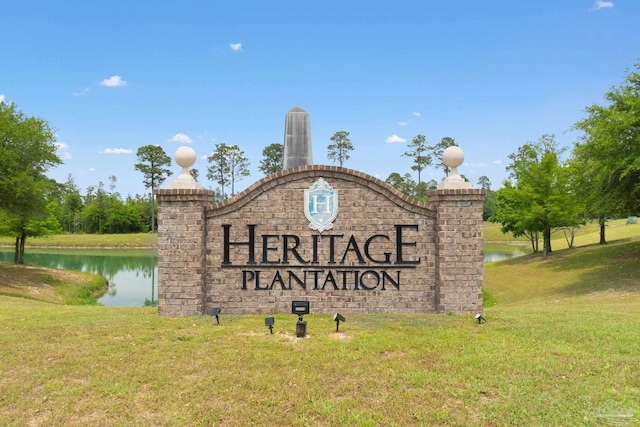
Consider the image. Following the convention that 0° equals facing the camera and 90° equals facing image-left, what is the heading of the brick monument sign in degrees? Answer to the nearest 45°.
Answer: approximately 0°
